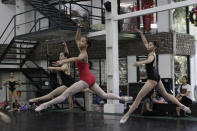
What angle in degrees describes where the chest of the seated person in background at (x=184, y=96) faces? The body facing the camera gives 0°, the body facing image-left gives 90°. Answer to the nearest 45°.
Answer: approximately 45°

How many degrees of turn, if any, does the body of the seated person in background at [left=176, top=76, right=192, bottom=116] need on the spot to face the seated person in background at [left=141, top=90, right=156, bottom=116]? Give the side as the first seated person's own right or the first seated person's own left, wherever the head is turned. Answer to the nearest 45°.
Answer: approximately 45° to the first seated person's own right
